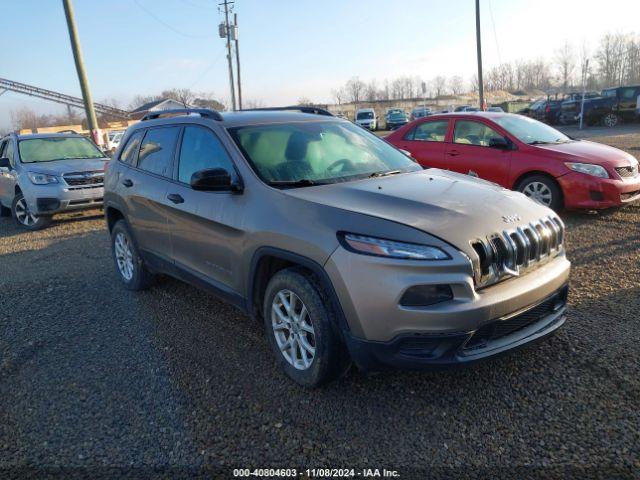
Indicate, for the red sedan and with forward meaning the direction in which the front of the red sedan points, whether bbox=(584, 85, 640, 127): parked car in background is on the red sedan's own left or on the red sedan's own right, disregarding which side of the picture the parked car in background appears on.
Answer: on the red sedan's own left

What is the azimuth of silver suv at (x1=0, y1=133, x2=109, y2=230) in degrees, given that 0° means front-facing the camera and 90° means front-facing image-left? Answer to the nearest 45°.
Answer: approximately 315°

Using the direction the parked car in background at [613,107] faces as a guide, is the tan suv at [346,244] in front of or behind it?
in front

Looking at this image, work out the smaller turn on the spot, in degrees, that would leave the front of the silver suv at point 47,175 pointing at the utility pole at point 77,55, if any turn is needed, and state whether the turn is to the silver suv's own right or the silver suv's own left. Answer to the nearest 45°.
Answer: approximately 135° to the silver suv's own left

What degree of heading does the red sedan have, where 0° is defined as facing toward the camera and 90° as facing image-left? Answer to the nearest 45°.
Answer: approximately 315°
